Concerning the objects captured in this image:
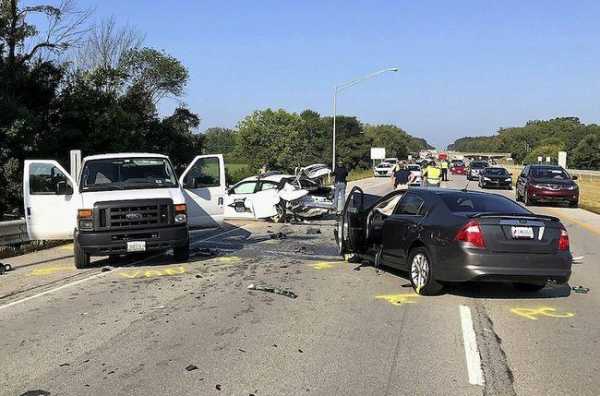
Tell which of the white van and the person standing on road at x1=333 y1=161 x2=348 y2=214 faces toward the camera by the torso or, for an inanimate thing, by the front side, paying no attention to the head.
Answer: the white van

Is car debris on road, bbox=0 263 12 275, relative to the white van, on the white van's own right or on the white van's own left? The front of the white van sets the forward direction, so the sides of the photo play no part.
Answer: on the white van's own right

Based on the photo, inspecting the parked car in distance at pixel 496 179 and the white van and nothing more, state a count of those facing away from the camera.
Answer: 0

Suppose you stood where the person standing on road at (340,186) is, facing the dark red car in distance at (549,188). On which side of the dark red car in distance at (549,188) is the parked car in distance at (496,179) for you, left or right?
left

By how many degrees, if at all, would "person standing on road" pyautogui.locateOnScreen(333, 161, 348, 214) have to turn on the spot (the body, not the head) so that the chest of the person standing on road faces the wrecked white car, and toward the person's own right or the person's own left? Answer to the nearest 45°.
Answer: approximately 135° to the person's own left

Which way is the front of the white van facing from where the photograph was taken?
facing the viewer

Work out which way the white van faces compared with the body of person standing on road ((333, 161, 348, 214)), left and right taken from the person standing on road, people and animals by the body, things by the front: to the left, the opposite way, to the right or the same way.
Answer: the opposite way

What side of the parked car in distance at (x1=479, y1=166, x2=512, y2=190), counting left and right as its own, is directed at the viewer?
front

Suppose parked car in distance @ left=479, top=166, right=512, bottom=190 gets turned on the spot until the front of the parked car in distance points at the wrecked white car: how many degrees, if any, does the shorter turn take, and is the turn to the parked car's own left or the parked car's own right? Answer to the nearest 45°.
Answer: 0° — it already faces it

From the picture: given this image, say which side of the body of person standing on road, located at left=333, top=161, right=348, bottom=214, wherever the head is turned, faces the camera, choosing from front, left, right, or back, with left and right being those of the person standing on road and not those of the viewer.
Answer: back
